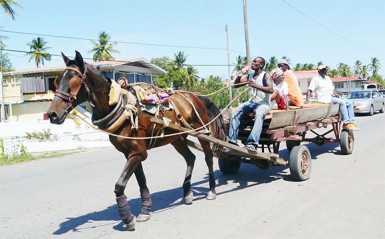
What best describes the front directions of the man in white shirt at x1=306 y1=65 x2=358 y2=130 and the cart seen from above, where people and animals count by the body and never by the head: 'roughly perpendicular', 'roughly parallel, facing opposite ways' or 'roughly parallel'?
roughly perpendicular

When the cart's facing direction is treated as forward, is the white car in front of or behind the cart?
behind

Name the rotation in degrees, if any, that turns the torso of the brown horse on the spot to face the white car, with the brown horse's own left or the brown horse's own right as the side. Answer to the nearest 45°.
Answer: approximately 180°

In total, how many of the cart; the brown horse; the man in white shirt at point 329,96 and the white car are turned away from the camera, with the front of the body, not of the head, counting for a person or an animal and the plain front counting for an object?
0

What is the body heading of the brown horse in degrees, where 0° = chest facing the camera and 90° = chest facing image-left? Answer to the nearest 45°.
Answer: approximately 45°

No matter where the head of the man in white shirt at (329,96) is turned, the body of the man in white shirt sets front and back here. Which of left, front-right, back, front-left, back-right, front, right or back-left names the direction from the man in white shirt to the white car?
back-left

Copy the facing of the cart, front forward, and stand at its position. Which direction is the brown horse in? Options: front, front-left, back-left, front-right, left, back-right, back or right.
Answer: front

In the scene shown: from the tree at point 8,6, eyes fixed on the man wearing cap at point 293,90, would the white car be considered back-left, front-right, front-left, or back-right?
front-left

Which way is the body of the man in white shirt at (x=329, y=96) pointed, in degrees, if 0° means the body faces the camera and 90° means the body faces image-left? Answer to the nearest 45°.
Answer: approximately 315°

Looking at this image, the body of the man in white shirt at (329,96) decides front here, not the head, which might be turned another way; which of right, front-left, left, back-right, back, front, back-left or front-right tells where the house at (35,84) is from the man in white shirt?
back

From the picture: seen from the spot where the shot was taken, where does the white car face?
facing the viewer and to the left of the viewer

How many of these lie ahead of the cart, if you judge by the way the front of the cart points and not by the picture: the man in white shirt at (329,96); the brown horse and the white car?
1

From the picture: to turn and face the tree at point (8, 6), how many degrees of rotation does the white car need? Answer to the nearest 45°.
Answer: approximately 45° to its right

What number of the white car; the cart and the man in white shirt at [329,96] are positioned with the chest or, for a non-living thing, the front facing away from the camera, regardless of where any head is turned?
0

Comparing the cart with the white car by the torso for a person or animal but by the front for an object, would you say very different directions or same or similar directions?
same or similar directions

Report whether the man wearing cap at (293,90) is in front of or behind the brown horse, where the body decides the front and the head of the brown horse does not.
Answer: behind
